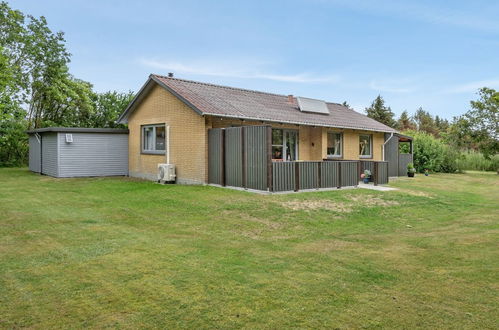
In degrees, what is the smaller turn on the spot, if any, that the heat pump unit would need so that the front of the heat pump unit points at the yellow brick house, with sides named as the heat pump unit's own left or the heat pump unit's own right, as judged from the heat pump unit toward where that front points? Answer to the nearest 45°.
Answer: approximately 180°

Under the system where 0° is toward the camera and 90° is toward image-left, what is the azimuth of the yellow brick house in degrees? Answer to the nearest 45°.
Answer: approximately 315°

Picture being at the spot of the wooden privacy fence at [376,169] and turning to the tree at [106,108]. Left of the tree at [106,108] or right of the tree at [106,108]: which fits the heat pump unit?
left

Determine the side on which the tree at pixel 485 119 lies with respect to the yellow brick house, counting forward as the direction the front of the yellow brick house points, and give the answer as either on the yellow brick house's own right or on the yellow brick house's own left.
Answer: on the yellow brick house's own left

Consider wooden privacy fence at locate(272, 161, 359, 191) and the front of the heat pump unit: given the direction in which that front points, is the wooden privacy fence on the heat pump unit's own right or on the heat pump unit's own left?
on the heat pump unit's own left

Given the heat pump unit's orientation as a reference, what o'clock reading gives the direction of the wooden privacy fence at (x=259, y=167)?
The wooden privacy fence is roughly at 9 o'clock from the heat pump unit.

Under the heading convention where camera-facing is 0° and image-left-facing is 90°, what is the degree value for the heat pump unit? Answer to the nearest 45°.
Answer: approximately 45°

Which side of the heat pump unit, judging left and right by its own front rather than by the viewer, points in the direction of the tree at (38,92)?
right
